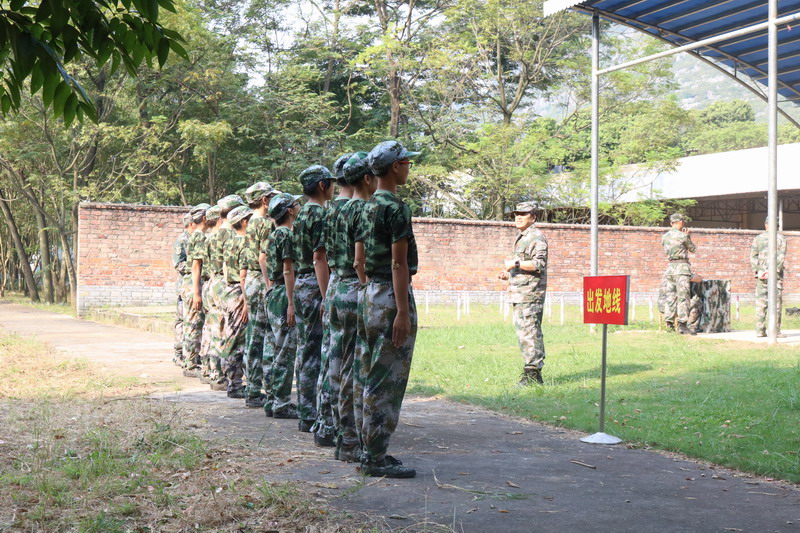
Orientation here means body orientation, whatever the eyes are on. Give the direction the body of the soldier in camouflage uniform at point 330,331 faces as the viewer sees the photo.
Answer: to the viewer's right

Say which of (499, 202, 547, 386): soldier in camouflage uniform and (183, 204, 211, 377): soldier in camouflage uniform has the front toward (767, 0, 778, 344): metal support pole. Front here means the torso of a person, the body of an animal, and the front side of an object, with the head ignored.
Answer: (183, 204, 211, 377): soldier in camouflage uniform

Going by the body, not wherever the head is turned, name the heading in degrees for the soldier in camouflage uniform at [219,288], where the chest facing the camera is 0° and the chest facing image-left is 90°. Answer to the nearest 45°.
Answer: approximately 270°

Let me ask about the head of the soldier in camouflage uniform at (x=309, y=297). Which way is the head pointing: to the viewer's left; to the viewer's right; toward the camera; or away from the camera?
to the viewer's right

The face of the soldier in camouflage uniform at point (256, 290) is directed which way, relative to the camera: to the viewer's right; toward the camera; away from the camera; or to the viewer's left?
to the viewer's right

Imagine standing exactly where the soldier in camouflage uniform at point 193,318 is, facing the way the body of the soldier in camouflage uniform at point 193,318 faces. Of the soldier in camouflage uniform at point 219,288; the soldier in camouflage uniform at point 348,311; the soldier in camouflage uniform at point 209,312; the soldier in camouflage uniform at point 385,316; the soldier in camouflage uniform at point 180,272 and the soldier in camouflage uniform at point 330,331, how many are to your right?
5

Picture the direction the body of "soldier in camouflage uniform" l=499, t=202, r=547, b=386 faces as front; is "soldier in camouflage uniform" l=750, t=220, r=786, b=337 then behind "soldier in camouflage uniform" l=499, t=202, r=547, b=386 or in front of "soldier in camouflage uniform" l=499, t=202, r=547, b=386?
behind

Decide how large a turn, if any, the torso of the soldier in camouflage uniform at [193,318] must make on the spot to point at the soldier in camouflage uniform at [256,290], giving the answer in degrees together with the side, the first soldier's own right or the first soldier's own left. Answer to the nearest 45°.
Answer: approximately 90° to the first soldier's own right

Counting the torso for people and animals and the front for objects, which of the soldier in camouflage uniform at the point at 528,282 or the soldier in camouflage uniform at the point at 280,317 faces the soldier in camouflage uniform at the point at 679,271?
the soldier in camouflage uniform at the point at 280,317

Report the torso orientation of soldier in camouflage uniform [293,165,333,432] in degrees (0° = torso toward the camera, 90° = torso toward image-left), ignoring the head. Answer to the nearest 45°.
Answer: approximately 225°

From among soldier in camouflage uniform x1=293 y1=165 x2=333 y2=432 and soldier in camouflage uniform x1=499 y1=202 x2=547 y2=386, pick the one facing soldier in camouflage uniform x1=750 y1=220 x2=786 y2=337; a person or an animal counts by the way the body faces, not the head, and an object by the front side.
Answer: soldier in camouflage uniform x1=293 y1=165 x2=333 y2=432

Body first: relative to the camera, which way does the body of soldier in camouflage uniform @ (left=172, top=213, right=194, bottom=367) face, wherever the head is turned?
to the viewer's right

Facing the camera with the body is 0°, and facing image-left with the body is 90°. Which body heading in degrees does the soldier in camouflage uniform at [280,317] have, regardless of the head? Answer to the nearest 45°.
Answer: approximately 225°
